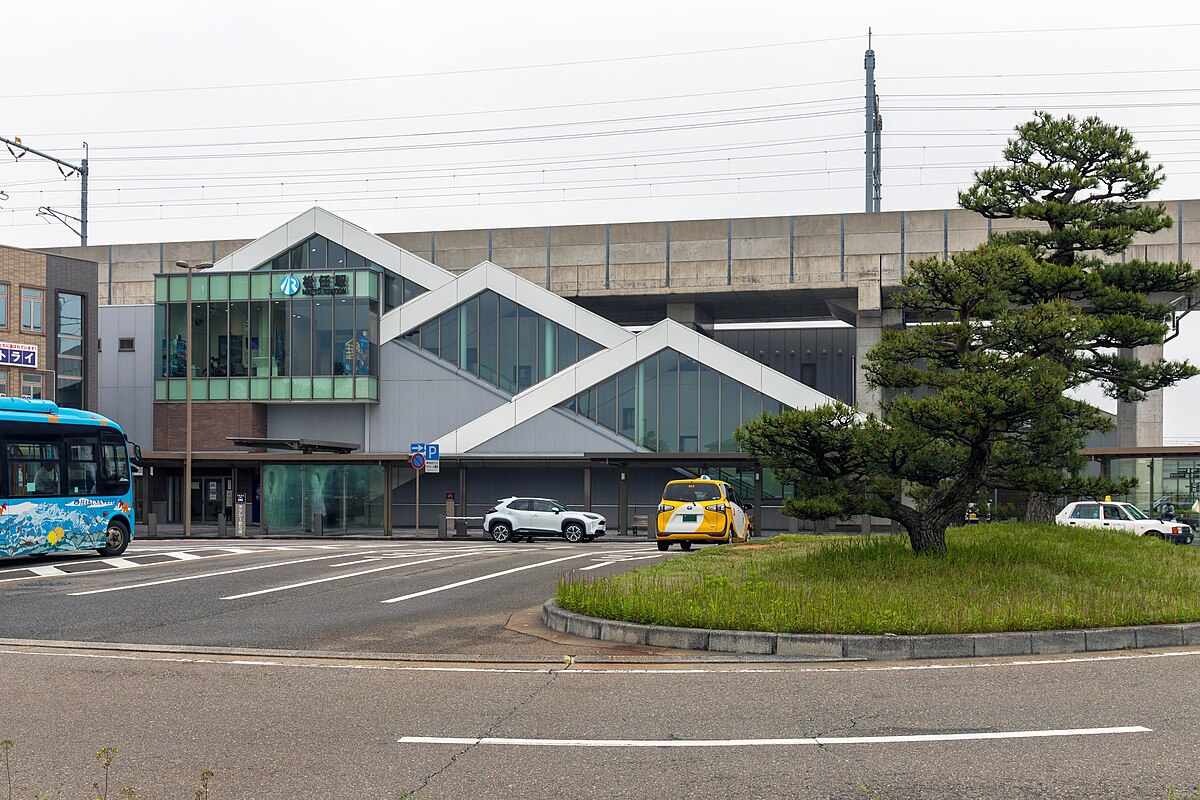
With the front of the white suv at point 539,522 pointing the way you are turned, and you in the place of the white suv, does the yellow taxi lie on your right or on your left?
on your right

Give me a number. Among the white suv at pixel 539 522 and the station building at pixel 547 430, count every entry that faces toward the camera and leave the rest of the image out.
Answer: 1

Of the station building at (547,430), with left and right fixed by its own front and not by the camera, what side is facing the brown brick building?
right

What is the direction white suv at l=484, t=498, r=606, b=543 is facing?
to the viewer's right

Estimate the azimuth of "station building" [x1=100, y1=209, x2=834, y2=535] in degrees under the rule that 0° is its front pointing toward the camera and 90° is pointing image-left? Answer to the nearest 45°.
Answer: approximately 0°

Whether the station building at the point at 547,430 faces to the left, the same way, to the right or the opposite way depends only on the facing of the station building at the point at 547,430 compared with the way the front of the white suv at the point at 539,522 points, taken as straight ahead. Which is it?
to the right

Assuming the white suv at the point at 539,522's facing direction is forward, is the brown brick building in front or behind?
behind

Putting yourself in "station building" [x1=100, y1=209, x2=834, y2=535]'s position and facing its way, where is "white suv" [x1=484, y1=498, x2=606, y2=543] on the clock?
The white suv is roughly at 12 o'clock from the station building.

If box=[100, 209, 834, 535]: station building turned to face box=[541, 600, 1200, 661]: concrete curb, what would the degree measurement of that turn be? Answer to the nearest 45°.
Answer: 0° — it already faces it
